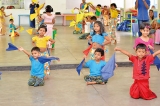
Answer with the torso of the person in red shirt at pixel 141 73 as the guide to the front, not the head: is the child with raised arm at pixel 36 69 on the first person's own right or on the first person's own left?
on the first person's own right

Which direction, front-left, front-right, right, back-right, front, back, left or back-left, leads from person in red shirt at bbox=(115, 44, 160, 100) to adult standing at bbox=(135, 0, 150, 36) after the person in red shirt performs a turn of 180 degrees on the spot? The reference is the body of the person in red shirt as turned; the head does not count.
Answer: front

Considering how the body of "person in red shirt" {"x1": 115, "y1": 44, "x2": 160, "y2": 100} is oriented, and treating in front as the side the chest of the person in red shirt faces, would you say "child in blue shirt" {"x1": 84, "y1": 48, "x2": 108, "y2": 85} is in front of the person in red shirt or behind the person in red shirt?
behind

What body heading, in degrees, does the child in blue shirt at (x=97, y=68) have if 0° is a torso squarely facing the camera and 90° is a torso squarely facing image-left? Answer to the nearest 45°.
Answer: approximately 0°

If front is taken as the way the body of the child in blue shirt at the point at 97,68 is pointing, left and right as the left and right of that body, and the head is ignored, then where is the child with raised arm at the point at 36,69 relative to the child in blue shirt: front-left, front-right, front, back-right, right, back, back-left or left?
right

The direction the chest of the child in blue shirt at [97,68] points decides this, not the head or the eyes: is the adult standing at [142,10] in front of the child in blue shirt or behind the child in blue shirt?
behind

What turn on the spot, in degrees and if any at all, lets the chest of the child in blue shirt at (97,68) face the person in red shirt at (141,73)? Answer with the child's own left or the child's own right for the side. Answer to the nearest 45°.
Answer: approximately 45° to the child's own left

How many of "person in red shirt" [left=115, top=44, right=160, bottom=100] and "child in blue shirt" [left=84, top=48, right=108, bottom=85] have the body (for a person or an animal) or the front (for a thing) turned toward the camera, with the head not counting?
2
